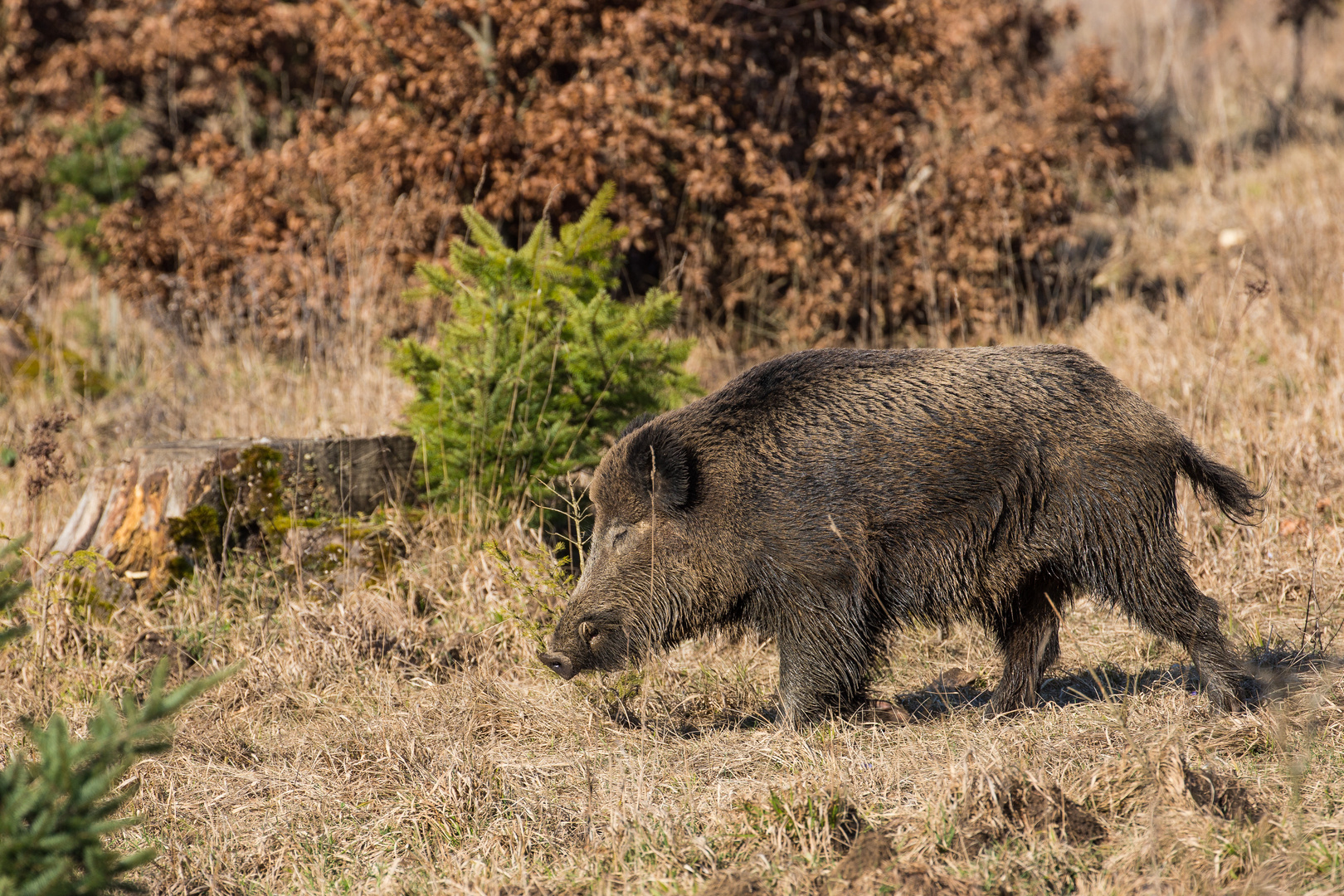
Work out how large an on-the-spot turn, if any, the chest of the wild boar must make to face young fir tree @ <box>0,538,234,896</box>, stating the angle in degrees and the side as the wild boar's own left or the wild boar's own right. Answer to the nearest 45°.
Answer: approximately 45° to the wild boar's own left

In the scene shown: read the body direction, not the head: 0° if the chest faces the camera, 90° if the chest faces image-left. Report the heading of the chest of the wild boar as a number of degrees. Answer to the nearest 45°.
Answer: approximately 90°

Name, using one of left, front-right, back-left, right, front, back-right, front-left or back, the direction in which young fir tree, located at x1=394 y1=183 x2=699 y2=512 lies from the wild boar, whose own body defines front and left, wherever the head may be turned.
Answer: front-right

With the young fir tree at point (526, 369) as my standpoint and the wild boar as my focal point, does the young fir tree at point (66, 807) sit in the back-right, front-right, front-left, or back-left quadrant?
front-right

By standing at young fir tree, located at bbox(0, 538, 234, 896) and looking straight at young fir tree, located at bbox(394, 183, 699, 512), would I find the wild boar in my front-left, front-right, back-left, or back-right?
front-right
